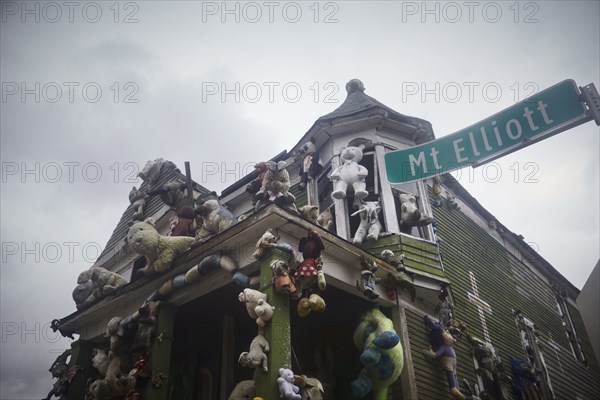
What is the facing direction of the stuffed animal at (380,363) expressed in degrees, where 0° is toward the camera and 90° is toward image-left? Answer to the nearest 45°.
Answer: approximately 45°

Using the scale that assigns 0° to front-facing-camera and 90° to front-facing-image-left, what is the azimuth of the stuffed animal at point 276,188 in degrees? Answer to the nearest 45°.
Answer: approximately 0°

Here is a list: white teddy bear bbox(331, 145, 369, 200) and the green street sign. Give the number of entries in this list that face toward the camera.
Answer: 2

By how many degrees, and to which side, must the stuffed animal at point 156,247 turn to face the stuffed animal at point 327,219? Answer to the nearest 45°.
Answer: approximately 135° to its left

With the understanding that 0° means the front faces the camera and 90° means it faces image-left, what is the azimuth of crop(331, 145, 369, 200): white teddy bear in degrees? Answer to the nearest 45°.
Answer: approximately 0°

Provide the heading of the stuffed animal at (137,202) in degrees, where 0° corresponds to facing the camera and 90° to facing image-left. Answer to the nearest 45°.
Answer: approximately 45°

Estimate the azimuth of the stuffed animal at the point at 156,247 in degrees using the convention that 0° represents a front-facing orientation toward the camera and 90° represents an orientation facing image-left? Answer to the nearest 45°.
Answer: approximately 45°
